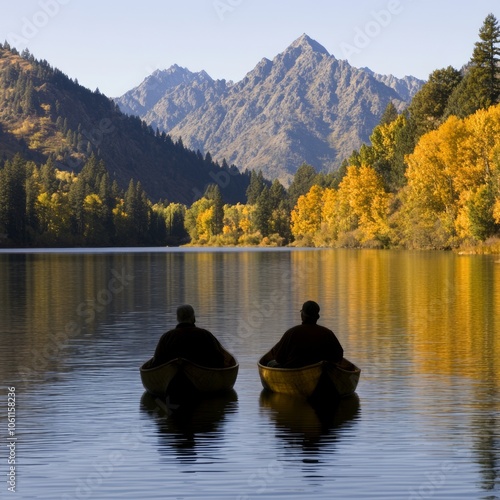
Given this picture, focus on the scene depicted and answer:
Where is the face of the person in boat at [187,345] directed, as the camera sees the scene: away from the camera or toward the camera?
away from the camera

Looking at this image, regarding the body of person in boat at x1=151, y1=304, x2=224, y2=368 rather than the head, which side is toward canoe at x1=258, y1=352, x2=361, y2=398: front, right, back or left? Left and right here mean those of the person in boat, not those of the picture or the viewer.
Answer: right

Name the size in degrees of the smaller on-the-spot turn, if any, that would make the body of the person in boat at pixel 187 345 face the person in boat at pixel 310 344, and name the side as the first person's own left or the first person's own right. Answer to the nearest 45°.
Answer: approximately 90° to the first person's own right

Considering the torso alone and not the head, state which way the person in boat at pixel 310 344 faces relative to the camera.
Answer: away from the camera

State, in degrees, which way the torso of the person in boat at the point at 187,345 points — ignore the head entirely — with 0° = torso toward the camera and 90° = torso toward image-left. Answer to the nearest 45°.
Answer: approximately 180°

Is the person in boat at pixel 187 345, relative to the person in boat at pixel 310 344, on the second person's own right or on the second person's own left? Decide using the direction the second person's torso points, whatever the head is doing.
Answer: on the second person's own left

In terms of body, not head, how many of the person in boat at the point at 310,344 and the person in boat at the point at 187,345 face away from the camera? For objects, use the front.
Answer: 2
